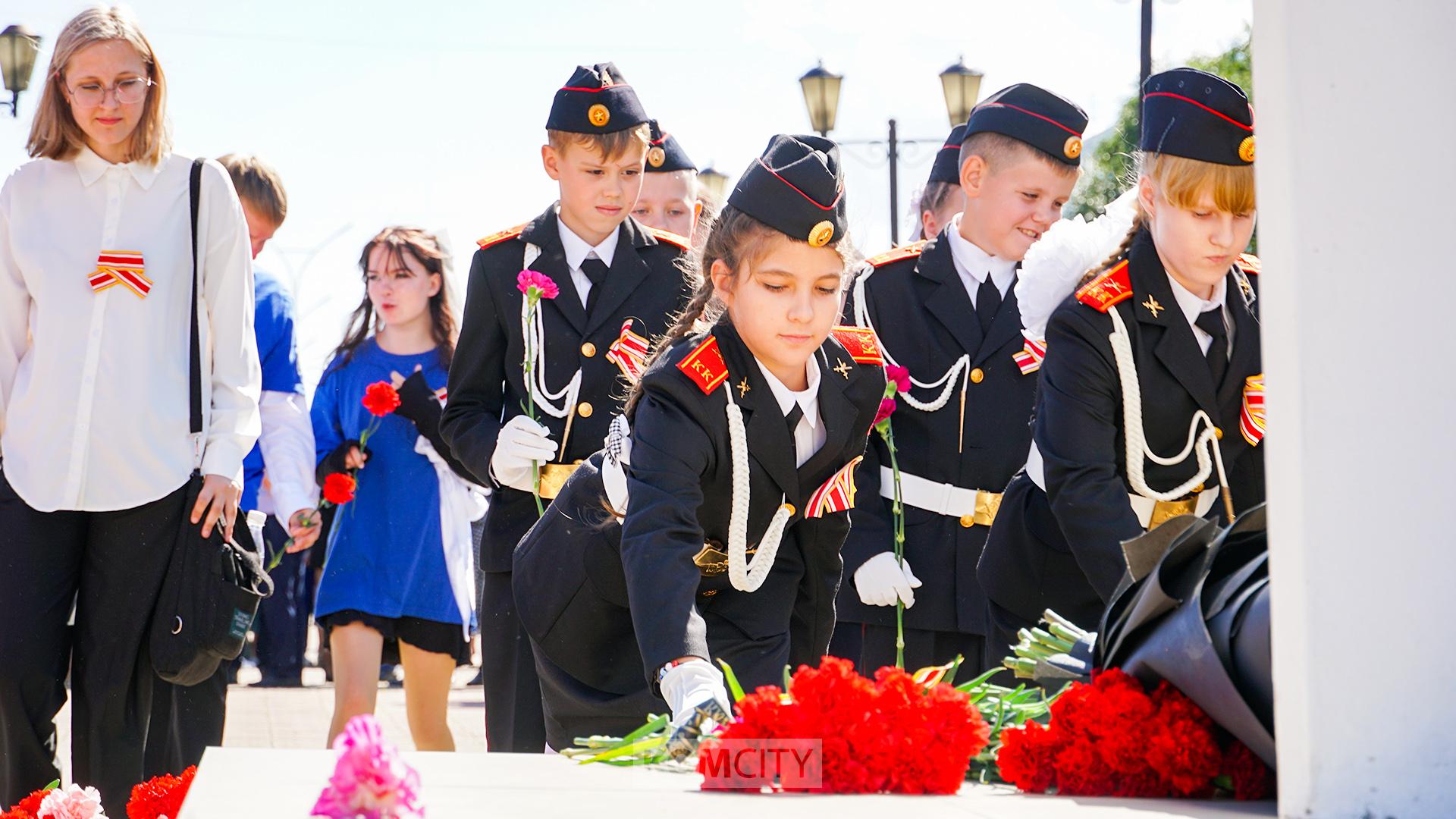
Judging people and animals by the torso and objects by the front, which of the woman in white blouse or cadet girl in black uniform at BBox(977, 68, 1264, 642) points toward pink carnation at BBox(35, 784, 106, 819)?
the woman in white blouse

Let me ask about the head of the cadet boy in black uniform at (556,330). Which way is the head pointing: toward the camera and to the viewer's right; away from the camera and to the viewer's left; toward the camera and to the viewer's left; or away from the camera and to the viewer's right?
toward the camera and to the viewer's right

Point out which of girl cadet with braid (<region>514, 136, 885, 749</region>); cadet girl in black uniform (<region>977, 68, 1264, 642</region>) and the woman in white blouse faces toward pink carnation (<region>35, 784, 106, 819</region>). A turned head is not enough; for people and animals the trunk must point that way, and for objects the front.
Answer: the woman in white blouse

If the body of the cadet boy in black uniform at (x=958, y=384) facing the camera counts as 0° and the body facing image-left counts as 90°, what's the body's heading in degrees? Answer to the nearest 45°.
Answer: approximately 315°

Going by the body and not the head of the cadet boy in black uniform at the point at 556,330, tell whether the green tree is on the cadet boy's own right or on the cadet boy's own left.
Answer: on the cadet boy's own left

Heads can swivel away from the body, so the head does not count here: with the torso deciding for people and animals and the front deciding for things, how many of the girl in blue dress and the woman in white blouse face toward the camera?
2

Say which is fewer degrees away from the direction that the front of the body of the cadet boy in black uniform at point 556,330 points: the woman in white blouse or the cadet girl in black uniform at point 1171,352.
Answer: the cadet girl in black uniform
